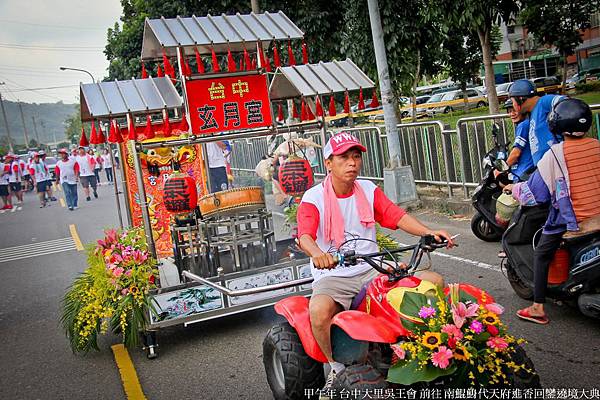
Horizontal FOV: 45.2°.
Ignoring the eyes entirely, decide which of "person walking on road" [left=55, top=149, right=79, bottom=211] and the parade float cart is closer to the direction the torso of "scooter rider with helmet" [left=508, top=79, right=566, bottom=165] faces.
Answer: the parade float cart

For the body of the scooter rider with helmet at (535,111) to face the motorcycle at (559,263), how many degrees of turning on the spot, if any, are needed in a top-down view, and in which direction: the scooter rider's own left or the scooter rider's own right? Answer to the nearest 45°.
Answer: approximately 45° to the scooter rider's own left

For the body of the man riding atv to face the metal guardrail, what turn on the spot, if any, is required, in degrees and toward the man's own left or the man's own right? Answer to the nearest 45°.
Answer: approximately 135° to the man's own left

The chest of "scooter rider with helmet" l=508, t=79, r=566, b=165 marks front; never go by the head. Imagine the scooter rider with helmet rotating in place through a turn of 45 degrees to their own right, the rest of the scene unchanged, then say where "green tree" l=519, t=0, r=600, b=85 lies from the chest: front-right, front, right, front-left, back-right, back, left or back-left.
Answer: right

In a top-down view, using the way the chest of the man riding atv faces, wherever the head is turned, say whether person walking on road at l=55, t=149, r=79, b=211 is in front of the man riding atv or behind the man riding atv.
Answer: behind

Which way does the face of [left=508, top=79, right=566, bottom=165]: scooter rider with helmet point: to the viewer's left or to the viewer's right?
to the viewer's left

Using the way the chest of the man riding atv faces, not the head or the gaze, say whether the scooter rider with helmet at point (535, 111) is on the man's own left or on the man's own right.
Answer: on the man's own left

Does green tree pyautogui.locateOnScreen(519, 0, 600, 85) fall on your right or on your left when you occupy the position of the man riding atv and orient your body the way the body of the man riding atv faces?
on your left

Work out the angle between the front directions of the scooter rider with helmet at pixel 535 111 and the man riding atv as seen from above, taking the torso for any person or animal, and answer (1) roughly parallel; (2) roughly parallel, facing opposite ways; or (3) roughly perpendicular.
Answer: roughly perpendicular

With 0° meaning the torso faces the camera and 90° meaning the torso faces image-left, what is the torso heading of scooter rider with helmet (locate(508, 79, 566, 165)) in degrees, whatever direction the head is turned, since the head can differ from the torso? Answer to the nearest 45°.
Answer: approximately 45°

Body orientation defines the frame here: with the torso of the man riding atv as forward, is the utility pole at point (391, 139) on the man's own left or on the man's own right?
on the man's own left

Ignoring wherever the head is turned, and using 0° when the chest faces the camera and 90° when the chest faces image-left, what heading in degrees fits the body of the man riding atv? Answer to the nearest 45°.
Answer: approximately 315°
